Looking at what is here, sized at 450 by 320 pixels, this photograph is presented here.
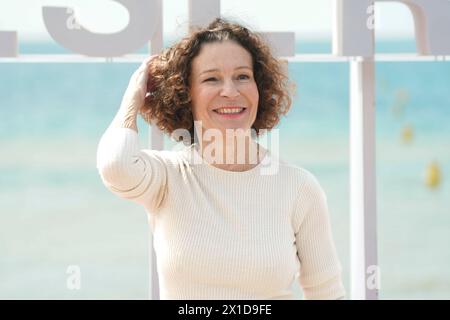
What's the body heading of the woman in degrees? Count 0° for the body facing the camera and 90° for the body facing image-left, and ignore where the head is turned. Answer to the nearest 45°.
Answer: approximately 0°

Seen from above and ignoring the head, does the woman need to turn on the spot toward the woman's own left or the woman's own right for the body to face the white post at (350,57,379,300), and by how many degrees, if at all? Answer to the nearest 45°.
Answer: approximately 135° to the woman's own left
